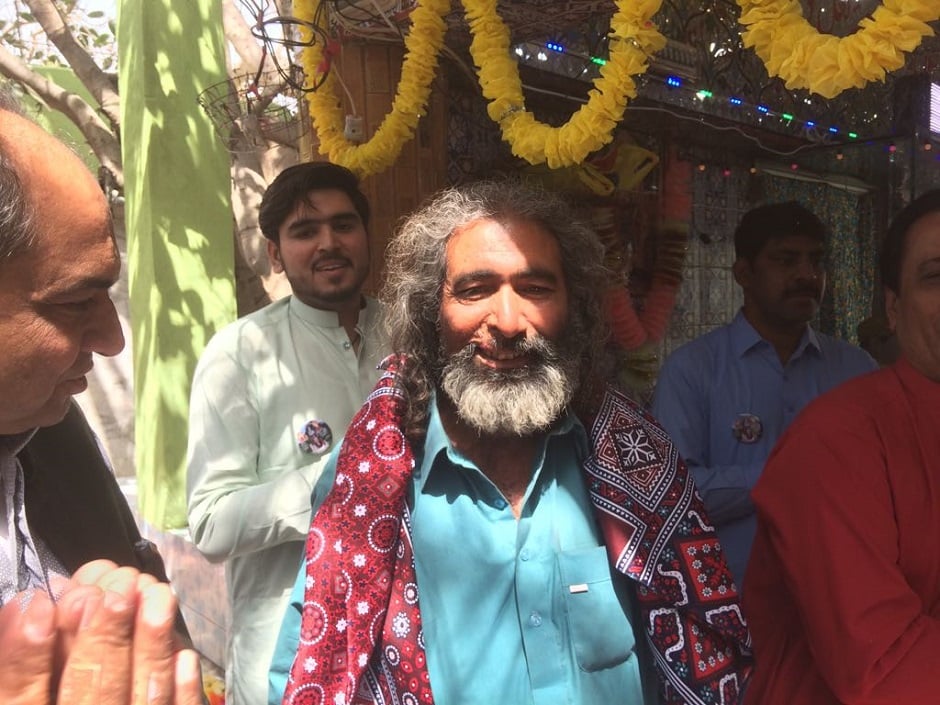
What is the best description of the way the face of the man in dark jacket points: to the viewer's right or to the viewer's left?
to the viewer's right

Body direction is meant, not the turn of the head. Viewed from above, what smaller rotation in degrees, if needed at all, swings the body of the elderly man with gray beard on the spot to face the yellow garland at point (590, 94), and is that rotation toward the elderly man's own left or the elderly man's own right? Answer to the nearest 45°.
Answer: approximately 180°

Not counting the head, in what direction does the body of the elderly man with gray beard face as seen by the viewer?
toward the camera

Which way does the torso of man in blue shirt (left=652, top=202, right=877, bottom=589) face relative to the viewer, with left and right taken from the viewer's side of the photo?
facing the viewer and to the right of the viewer

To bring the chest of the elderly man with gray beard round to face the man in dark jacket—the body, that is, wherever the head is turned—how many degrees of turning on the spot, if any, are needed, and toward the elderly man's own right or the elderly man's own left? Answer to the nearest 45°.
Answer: approximately 45° to the elderly man's own right

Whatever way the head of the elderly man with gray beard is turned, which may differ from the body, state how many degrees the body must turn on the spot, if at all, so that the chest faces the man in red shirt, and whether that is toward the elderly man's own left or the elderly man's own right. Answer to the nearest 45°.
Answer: approximately 90° to the elderly man's own left
